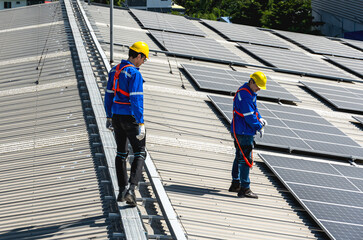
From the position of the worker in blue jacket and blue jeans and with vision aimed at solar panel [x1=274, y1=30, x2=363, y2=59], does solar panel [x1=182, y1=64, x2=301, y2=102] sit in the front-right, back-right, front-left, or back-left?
front-left

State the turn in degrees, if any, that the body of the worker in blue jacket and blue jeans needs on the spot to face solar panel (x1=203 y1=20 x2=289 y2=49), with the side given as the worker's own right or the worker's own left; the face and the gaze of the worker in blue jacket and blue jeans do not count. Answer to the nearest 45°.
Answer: approximately 90° to the worker's own left

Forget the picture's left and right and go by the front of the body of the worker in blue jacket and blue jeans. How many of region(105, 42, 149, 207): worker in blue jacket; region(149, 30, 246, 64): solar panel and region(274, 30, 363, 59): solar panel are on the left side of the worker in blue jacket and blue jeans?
2

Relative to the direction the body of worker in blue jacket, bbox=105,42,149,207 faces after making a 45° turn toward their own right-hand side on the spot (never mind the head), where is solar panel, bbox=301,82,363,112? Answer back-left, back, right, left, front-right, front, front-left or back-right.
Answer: front-left

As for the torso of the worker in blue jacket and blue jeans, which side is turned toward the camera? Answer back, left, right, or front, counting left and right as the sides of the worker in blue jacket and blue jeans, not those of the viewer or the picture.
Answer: right

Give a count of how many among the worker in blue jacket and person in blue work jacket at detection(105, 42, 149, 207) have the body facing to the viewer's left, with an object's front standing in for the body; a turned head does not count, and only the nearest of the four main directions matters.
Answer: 0

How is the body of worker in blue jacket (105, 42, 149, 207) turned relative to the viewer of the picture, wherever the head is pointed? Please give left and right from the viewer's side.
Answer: facing away from the viewer and to the right of the viewer

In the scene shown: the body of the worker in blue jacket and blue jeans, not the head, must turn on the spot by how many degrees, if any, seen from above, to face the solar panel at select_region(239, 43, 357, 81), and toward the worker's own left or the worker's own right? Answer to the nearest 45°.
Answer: approximately 90° to the worker's own left

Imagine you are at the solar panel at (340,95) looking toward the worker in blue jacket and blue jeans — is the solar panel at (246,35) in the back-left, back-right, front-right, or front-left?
back-right

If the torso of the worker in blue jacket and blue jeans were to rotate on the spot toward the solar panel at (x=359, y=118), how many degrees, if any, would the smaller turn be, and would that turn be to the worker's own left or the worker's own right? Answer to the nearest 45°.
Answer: approximately 45° to the worker's own left

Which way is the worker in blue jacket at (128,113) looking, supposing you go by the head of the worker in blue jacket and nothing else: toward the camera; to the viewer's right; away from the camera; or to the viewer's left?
to the viewer's right

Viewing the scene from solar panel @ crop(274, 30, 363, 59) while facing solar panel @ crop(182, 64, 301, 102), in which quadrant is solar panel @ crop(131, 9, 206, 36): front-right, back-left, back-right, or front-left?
front-right
